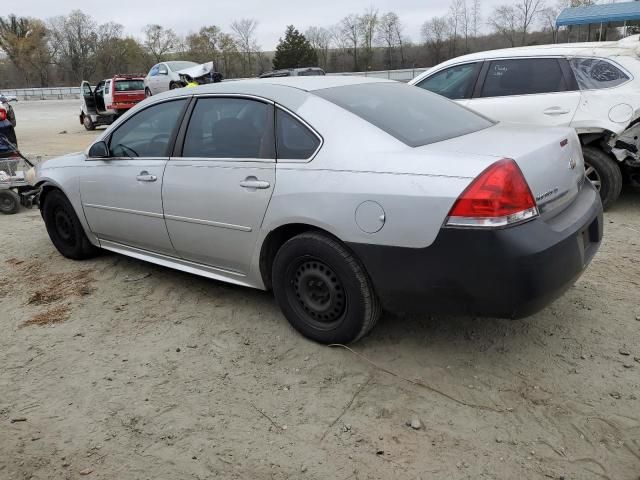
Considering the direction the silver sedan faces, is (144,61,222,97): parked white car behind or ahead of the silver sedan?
ahead

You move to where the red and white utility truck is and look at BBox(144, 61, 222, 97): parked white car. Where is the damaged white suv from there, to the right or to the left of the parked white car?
right

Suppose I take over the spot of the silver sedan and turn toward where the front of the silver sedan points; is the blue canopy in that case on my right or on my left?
on my right

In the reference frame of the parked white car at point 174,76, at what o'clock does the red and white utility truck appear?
The red and white utility truck is roughly at 5 o'clock from the parked white car.

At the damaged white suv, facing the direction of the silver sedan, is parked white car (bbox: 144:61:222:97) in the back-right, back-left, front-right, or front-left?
back-right

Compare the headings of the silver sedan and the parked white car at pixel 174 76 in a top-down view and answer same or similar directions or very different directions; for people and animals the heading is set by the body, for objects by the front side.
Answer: very different directions

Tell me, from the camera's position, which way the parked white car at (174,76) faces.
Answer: facing the viewer and to the right of the viewer

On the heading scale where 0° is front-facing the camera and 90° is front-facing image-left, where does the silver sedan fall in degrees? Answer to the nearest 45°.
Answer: approximately 135°

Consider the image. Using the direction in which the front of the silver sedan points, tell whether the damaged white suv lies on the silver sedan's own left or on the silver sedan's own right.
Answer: on the silver sedan's own right

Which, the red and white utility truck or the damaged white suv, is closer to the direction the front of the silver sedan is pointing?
the red and white utility truck

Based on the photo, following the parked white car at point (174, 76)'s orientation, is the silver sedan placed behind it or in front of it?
in front
